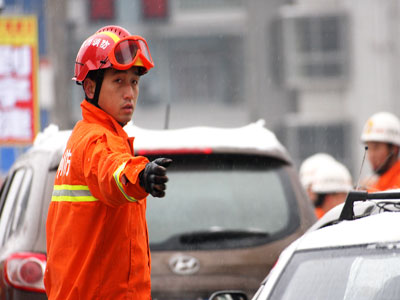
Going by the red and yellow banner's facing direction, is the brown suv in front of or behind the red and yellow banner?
in front

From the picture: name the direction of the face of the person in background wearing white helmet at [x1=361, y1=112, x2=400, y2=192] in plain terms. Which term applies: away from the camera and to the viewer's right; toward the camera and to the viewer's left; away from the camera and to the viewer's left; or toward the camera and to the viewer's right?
toward the camera and to the viewer's left

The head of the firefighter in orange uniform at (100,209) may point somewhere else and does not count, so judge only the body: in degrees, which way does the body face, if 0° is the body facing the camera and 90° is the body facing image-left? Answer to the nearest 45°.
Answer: approximately 270°

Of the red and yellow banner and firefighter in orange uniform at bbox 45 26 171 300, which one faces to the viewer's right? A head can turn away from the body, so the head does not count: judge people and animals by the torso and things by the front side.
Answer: the firefighter in orange uniform

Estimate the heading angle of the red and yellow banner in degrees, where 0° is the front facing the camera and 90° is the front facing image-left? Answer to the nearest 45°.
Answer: approximately 0°

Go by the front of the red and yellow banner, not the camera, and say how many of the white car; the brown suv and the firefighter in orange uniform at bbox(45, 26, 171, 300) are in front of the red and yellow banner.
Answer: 3
